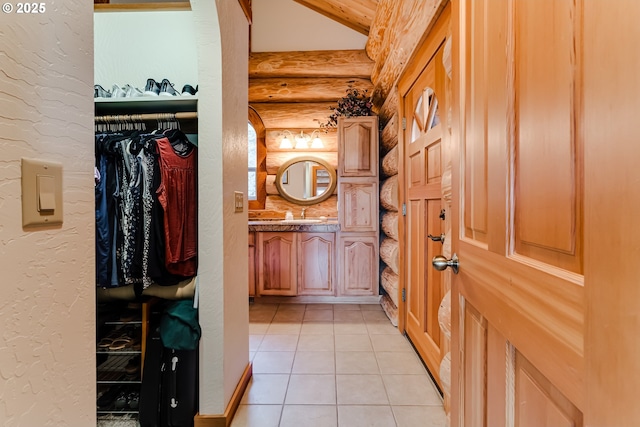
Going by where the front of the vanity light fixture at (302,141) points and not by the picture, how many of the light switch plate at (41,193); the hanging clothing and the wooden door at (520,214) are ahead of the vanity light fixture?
3

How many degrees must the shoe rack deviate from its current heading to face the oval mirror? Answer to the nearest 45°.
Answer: approximately 135° to its left

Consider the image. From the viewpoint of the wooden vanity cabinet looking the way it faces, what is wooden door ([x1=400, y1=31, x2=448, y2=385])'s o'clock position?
The wooden door is roughly at 11 o'clock from the wooden vanity cabinet.

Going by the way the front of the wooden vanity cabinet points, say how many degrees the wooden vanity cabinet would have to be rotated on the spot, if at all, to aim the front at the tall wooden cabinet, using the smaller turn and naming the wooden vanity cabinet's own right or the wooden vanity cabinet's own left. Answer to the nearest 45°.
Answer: approximately 90° to the wooden vanity cabinet's own left
